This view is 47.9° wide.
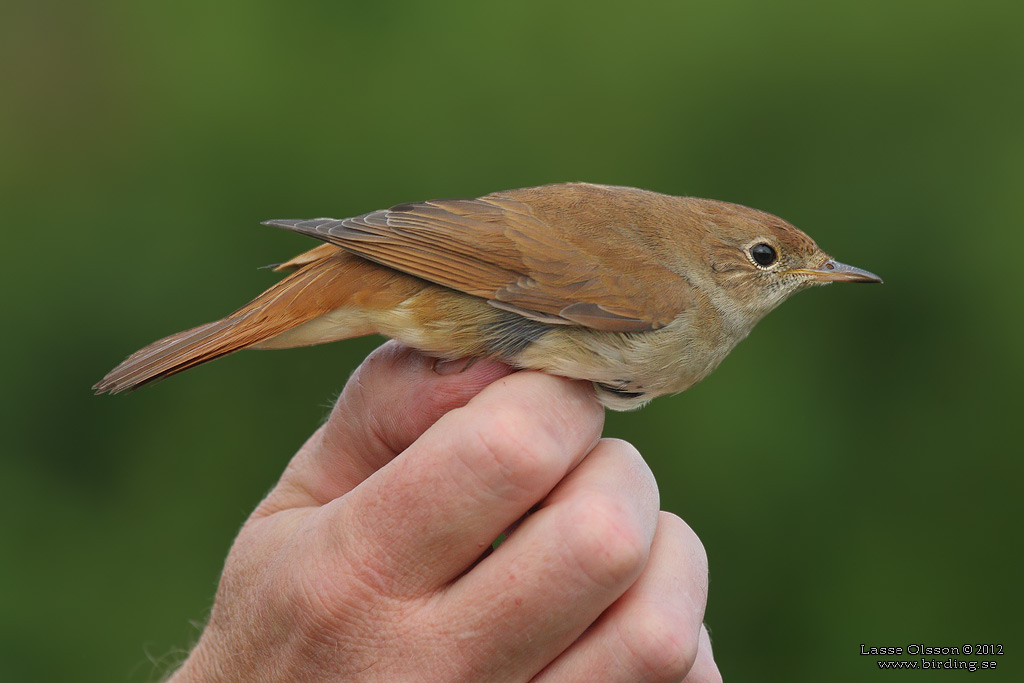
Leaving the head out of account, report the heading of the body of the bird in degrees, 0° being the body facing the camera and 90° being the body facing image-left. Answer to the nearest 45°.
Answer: approximately 270°
